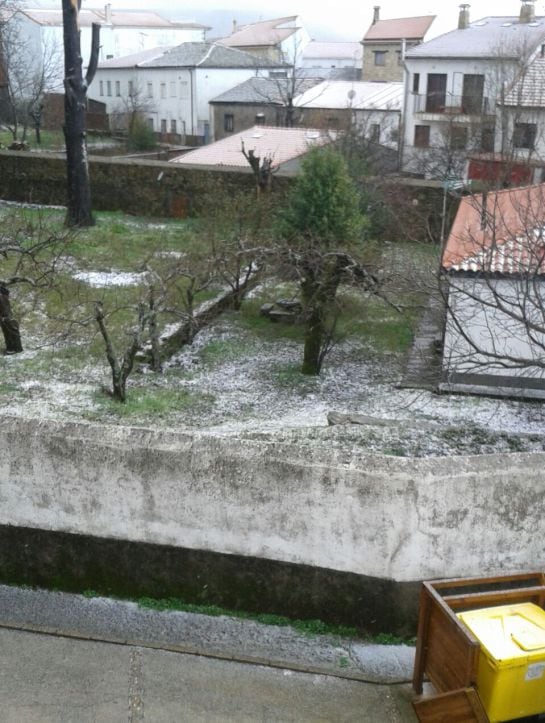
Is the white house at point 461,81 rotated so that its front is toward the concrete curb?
yes

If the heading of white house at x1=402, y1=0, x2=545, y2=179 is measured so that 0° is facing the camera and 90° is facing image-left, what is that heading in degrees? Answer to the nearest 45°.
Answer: approximately 0°

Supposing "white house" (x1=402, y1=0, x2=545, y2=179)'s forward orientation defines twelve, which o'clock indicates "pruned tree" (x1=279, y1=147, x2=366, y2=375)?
The pruned tree is roughly at 12 o'clock from the white house.

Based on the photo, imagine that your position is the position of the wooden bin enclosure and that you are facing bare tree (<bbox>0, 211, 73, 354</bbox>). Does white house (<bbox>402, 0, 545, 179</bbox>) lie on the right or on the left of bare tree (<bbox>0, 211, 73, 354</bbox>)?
right

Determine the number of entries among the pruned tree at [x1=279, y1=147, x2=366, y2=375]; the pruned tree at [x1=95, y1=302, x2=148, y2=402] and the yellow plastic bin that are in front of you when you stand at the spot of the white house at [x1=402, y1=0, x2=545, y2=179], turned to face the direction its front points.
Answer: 3

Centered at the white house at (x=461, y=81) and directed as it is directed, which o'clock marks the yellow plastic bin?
The yellow plastic bin is roughly at 12 o'clock from the white house.

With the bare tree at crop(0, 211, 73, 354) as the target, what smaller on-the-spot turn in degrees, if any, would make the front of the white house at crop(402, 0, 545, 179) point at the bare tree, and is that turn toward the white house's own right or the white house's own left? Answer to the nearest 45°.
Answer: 0° — it already faces it
